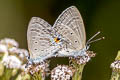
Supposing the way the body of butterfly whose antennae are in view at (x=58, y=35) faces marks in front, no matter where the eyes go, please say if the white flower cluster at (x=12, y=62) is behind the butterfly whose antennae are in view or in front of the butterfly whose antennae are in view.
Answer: behind
